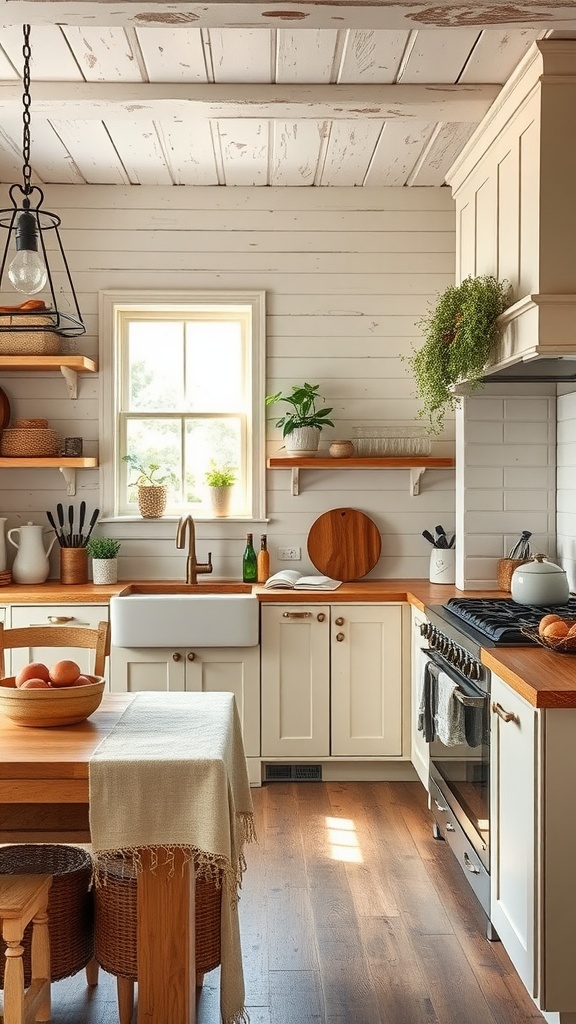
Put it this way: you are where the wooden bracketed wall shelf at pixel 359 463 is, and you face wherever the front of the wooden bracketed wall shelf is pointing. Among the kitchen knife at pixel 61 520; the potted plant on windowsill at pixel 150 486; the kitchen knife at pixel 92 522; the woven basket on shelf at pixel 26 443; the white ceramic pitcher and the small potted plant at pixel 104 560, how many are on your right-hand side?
6

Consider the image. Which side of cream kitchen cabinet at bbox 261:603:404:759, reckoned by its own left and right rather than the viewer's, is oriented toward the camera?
front

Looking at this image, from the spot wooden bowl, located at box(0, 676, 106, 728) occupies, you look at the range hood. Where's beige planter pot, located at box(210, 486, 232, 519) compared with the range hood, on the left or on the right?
left

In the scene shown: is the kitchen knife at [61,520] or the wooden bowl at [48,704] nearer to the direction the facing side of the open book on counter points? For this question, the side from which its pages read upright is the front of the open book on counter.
the wooden bowl

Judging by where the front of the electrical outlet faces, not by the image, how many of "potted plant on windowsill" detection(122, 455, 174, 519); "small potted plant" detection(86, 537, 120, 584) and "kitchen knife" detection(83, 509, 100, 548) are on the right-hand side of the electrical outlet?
3

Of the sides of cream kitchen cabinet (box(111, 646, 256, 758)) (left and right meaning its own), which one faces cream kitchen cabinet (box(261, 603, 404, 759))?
left

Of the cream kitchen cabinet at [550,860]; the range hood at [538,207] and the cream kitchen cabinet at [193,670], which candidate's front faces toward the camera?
the cream kitchen cabinet at [193,670]

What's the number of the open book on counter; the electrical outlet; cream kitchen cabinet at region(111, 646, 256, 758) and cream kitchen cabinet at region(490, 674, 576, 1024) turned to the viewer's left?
1

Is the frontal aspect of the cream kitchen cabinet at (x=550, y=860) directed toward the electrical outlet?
no

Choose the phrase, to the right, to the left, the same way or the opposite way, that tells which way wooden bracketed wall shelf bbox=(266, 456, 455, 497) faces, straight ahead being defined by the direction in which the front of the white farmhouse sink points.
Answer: the same way

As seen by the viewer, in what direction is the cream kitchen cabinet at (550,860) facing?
to the viewer's left

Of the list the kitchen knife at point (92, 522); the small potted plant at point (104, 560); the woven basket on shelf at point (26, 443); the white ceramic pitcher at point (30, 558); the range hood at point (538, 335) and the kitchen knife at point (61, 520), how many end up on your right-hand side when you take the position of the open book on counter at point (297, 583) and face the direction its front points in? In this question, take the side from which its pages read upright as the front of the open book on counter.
5

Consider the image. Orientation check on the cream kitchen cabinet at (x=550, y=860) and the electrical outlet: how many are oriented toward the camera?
1

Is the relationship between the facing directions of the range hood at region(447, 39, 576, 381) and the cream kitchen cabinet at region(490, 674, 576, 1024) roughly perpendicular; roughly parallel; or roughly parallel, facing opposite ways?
roughly parallel

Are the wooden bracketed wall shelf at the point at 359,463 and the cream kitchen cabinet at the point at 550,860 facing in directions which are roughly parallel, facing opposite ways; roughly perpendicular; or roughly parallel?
roughly perpendicular

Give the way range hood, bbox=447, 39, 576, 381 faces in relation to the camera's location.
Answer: facing to the left of the viewer

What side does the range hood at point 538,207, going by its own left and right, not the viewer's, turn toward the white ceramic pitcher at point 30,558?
front

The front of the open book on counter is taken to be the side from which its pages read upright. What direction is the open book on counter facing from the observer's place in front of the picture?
facing the viewer
